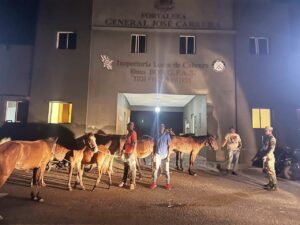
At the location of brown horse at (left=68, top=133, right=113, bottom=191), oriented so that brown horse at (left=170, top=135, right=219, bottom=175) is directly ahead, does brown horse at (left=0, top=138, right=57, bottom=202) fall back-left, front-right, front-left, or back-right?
back-right

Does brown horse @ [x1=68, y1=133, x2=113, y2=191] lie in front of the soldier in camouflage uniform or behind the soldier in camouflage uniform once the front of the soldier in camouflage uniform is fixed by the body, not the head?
in front

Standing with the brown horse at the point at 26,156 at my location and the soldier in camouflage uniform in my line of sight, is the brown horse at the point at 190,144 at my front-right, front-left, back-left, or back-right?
front-left

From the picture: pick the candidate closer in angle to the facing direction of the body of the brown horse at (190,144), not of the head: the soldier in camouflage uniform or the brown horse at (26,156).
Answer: the soldier in camouflage uniform

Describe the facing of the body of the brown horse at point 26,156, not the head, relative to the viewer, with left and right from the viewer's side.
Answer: facing to the right of the viewer

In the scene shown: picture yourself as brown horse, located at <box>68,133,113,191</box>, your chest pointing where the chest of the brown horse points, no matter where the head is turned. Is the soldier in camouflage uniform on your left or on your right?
on your left

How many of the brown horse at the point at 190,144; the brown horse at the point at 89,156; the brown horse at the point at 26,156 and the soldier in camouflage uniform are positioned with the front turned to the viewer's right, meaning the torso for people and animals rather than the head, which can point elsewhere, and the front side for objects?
2

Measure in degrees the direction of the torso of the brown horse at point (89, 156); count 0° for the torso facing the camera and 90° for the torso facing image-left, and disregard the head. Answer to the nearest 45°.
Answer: approximately 45°

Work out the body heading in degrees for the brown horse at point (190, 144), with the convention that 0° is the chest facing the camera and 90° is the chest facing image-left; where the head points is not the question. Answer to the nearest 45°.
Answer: approximately 270°

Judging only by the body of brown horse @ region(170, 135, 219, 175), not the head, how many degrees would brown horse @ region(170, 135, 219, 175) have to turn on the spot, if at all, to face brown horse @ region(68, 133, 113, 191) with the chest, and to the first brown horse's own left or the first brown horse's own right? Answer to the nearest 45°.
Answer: approximately 135° to the first brown horse's own right
